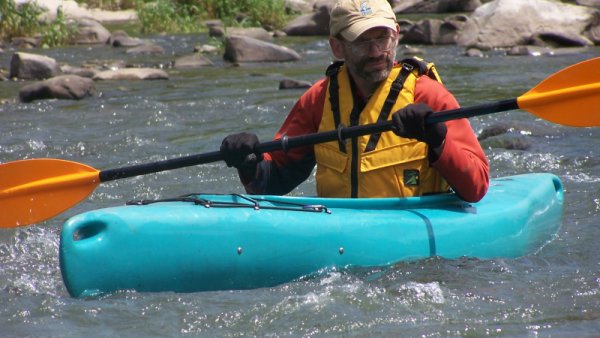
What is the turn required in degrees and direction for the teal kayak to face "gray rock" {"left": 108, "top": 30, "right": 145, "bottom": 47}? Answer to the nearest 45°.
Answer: approximately 135° to its right

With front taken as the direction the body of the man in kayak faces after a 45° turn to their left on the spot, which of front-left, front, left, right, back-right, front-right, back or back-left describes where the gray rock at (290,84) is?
back

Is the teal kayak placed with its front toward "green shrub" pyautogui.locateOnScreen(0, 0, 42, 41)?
no

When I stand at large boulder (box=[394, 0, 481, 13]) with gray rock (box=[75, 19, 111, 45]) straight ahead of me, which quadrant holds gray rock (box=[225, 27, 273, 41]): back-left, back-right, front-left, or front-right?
front-left

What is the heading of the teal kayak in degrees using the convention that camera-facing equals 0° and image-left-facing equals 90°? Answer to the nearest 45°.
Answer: approximately 45°

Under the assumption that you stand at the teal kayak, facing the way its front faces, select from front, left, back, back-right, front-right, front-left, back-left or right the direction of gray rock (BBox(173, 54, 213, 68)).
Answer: back-right

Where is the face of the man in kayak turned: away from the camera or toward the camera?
toward the camera

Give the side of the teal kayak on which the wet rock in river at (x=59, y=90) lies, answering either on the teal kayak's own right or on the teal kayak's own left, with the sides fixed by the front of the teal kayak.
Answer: on the teal kayak's own right

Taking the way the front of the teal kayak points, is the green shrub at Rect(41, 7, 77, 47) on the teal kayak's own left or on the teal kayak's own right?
on the teal kayak's own right

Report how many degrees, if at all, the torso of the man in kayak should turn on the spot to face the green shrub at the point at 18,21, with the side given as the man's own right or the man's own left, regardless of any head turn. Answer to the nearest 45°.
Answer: approximately 90° to the man's own right

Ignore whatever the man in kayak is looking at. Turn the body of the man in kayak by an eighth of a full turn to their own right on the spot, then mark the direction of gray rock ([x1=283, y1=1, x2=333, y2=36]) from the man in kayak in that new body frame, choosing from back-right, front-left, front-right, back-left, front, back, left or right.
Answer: right

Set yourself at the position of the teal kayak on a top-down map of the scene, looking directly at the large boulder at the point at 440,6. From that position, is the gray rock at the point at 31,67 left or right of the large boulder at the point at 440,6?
left

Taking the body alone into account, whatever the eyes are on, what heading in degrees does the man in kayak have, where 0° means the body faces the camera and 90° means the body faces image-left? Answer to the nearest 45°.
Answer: approximately 45°

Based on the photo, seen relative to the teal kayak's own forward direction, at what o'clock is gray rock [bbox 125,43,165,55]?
The gray rock is roughly at 4 o'clock from the teal kayak.

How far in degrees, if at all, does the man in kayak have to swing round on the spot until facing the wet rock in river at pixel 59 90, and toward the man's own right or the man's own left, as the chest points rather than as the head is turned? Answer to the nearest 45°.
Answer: approximately 90° to the man's own right

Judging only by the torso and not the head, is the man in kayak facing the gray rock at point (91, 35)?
no
